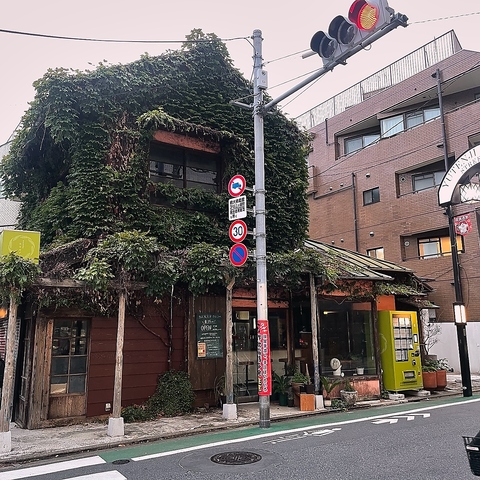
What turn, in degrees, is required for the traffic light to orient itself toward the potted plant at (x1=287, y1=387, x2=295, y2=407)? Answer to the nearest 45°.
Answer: approximately 135° to its right

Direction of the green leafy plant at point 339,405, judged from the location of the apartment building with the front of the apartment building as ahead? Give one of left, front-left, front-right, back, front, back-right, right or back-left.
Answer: front-left

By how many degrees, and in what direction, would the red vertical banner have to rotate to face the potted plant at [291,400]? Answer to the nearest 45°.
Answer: approximately 180°

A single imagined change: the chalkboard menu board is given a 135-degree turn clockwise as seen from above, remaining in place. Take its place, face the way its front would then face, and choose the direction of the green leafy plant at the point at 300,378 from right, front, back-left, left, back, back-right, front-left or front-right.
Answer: back-right

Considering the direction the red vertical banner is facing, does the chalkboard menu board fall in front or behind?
behind

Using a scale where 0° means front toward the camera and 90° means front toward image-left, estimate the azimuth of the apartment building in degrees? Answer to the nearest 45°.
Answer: approximately 45°

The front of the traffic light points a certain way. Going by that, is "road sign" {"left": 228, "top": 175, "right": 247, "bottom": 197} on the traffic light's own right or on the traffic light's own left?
on the traffic light's own right

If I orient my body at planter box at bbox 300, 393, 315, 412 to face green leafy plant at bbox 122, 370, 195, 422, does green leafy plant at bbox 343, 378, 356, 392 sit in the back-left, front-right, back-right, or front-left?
back-right

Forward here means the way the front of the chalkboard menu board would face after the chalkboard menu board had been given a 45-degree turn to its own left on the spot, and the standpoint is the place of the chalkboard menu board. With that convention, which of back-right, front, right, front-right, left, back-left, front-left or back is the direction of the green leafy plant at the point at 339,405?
front-left

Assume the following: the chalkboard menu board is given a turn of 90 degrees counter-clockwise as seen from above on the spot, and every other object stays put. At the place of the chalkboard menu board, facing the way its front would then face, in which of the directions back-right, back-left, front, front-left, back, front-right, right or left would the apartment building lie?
front-left

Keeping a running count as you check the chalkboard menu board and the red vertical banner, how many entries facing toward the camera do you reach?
2

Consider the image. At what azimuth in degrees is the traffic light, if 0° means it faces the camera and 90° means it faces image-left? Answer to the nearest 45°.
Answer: approximately 45°
